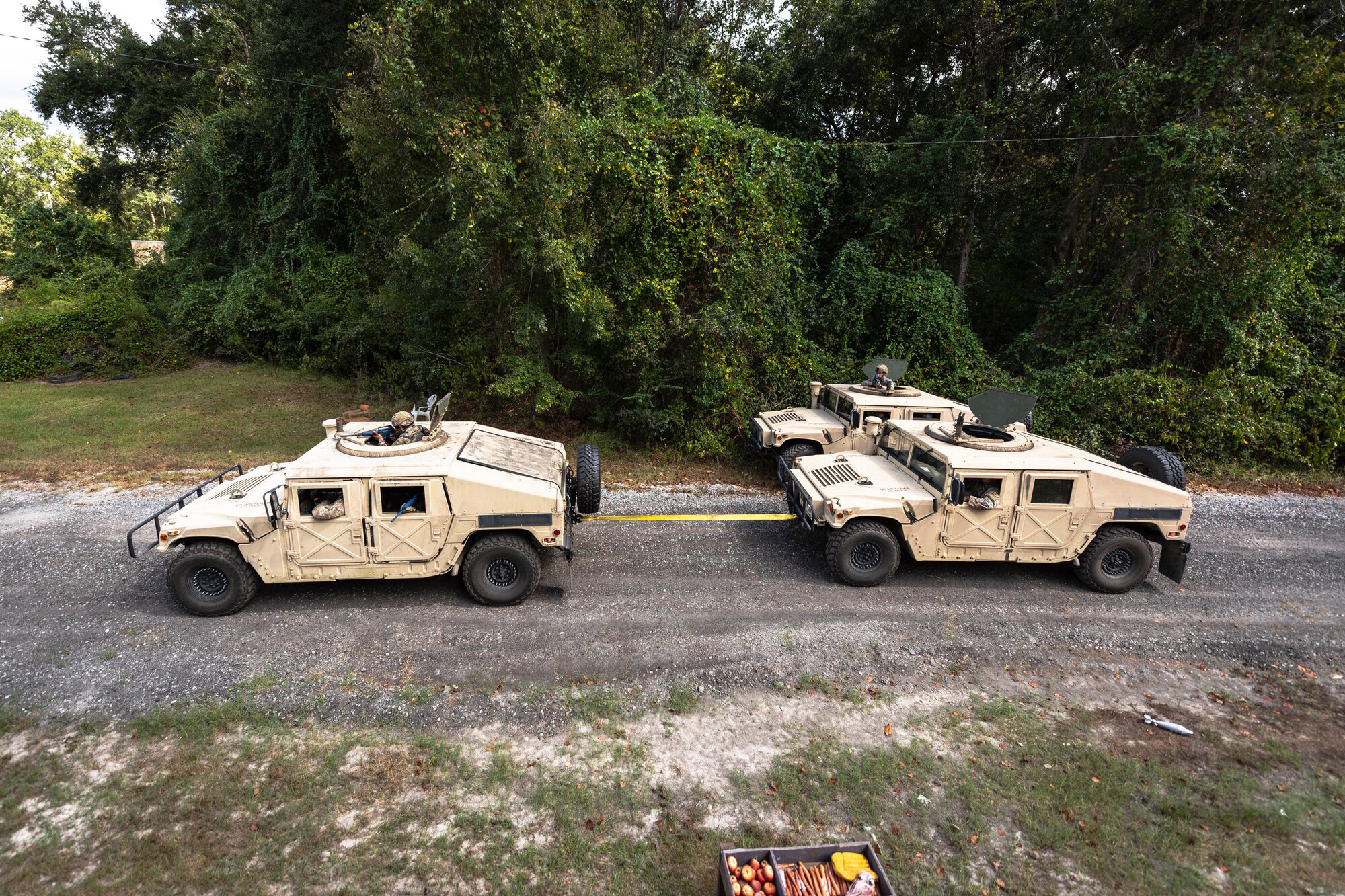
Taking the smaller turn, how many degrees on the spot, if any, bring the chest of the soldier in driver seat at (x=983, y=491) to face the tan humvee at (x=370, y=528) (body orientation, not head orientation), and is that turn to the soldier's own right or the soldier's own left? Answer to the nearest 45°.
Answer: approximately 45° to the soldier's own left

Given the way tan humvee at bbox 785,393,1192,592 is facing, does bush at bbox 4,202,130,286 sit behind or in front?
in front

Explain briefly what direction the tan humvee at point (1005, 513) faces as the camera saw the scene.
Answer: facing to the left of the viewer

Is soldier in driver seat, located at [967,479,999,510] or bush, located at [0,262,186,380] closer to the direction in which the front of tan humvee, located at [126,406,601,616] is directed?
the bush

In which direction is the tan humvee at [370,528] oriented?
to the viewer's left

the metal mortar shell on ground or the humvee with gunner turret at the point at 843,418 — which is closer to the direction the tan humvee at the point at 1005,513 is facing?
the humvee with gunner turret

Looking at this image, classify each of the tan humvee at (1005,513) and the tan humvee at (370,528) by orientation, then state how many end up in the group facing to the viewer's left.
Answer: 2

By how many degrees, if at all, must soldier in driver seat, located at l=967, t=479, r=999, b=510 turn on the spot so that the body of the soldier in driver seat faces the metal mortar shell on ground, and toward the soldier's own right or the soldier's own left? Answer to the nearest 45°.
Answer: approximately 135° to the soldier's own left

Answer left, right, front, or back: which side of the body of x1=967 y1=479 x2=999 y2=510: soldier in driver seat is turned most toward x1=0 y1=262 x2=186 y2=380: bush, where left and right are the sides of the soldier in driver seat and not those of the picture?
front

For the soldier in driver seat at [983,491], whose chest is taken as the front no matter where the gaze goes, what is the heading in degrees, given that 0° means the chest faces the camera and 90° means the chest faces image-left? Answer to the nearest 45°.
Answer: approximately 90°

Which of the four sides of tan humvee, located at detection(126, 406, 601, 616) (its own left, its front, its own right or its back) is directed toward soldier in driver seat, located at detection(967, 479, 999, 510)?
back

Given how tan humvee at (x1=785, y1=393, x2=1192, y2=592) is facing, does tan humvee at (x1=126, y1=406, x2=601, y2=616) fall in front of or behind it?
in front

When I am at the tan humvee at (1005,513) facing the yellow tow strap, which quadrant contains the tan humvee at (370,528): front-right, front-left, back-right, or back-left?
front-left

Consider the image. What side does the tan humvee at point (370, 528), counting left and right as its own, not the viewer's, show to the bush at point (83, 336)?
right
